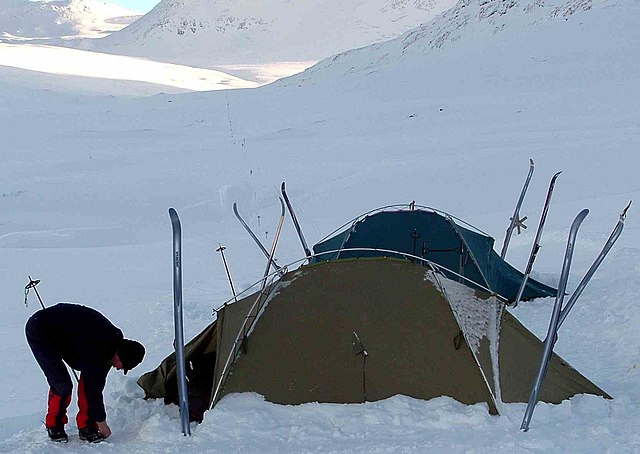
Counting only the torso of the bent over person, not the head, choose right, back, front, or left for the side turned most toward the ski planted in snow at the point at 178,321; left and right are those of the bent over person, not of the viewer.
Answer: front

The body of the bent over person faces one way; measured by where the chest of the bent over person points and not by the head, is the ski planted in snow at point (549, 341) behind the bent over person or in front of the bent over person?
in front

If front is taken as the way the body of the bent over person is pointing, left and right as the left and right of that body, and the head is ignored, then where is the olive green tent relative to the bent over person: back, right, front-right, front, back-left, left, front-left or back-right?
front

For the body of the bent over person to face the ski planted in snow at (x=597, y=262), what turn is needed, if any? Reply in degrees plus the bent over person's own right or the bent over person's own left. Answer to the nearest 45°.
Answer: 0° — they already face it

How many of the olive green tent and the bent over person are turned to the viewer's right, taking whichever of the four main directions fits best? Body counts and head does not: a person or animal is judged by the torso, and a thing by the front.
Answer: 1

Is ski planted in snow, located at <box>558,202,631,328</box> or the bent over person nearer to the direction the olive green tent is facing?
the bent over person

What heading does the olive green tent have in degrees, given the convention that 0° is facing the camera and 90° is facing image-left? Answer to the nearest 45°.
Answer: approximately 90°

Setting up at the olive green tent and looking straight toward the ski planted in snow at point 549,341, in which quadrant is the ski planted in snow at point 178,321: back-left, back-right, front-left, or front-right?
back-right

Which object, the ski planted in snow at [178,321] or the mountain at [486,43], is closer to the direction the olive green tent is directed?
the ski planted in snow

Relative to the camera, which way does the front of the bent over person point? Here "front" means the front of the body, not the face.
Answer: to the viewer's right

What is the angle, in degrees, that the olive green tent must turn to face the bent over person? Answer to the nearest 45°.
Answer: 0° — it already faces them

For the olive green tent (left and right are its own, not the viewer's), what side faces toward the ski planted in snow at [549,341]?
back

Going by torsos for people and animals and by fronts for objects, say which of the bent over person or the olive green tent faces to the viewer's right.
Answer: the bent over person

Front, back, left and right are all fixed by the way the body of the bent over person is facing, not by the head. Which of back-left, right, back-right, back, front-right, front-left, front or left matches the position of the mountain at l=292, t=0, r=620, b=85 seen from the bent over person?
front-left

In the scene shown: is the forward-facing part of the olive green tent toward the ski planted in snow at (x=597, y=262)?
no

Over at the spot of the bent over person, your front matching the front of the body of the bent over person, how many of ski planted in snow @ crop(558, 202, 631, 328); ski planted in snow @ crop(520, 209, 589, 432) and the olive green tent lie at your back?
0
